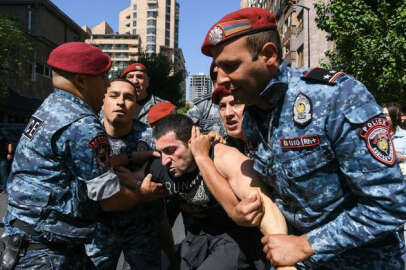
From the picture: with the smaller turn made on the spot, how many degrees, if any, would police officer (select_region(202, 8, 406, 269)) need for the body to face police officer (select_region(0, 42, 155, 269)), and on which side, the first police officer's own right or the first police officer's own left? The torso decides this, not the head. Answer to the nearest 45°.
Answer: approximately 45° to the first police officer's own right

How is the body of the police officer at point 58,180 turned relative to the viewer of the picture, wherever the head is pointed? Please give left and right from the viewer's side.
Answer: facing away from the viewer and to the right of the viewer

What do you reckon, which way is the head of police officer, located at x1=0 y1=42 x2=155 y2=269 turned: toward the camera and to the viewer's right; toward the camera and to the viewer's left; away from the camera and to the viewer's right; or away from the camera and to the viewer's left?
away from the camera and to the viewer's right

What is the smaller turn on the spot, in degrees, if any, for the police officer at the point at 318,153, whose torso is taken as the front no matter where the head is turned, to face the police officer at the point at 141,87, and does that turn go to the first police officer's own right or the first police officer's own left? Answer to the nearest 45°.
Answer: approximately 90° to the first police officer's own right

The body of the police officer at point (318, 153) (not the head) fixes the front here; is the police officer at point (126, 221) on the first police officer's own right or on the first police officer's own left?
on the first police officer's own right

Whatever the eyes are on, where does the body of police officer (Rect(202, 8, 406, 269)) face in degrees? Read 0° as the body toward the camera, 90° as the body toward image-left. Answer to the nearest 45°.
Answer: approximately 45°
